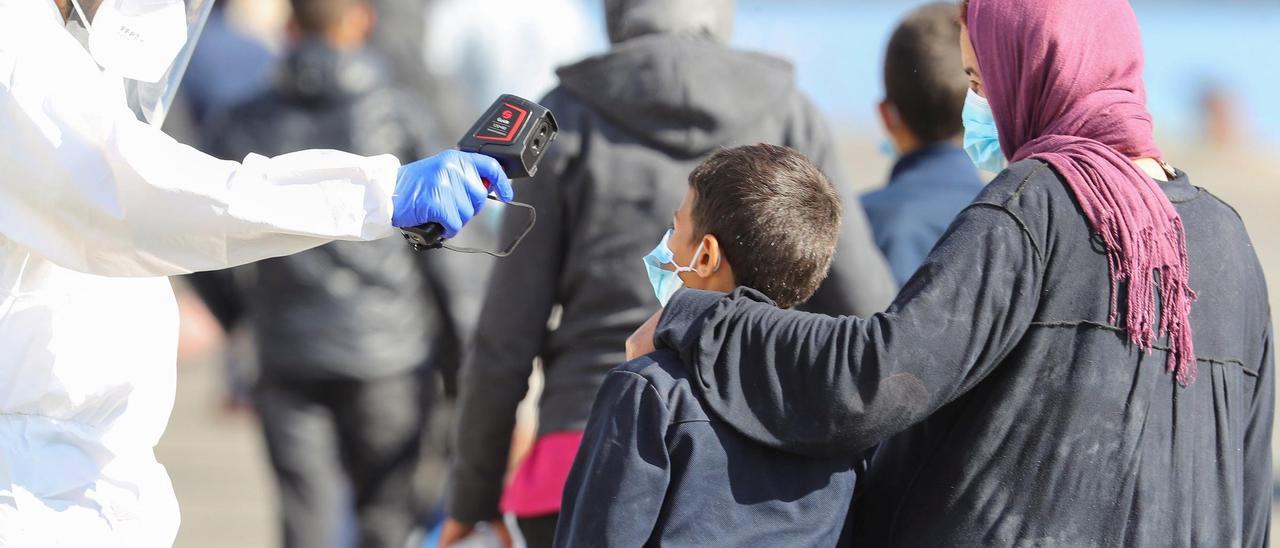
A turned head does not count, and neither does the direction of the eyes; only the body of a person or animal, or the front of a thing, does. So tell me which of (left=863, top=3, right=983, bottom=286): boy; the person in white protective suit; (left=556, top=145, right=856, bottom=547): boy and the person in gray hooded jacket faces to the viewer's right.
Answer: the person in white protective suit

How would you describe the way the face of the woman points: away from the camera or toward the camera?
away from the camera

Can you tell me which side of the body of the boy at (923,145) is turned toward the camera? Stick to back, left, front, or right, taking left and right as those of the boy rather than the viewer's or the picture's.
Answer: back

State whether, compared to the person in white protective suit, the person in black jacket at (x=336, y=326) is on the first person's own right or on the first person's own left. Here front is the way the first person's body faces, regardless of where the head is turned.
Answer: on the first person's own left

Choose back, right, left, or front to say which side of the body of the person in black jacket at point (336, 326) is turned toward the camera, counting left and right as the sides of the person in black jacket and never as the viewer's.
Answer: back

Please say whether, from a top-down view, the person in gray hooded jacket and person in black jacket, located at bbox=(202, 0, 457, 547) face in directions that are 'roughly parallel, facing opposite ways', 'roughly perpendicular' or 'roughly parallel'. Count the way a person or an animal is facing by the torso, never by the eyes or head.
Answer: roughly parallel

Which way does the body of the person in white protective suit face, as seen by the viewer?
to the viewer's right

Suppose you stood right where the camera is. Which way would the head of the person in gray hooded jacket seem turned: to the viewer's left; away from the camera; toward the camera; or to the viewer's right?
away from the camera

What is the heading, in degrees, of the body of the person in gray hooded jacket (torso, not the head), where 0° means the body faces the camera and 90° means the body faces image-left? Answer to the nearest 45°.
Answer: approximately 180°

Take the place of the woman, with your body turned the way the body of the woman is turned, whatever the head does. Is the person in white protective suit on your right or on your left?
on your left

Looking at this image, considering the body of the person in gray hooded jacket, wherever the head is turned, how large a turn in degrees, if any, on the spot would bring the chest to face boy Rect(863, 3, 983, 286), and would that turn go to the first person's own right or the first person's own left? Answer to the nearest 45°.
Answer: approximately 45° to the first person's own right

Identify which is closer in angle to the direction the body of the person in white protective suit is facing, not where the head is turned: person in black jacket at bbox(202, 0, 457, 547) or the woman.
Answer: the woman

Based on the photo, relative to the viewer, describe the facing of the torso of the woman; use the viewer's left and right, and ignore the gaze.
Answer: facing away from the viewer and to the left of the viewer

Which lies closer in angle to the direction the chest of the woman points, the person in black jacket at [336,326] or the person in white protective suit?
the person in black jacket
